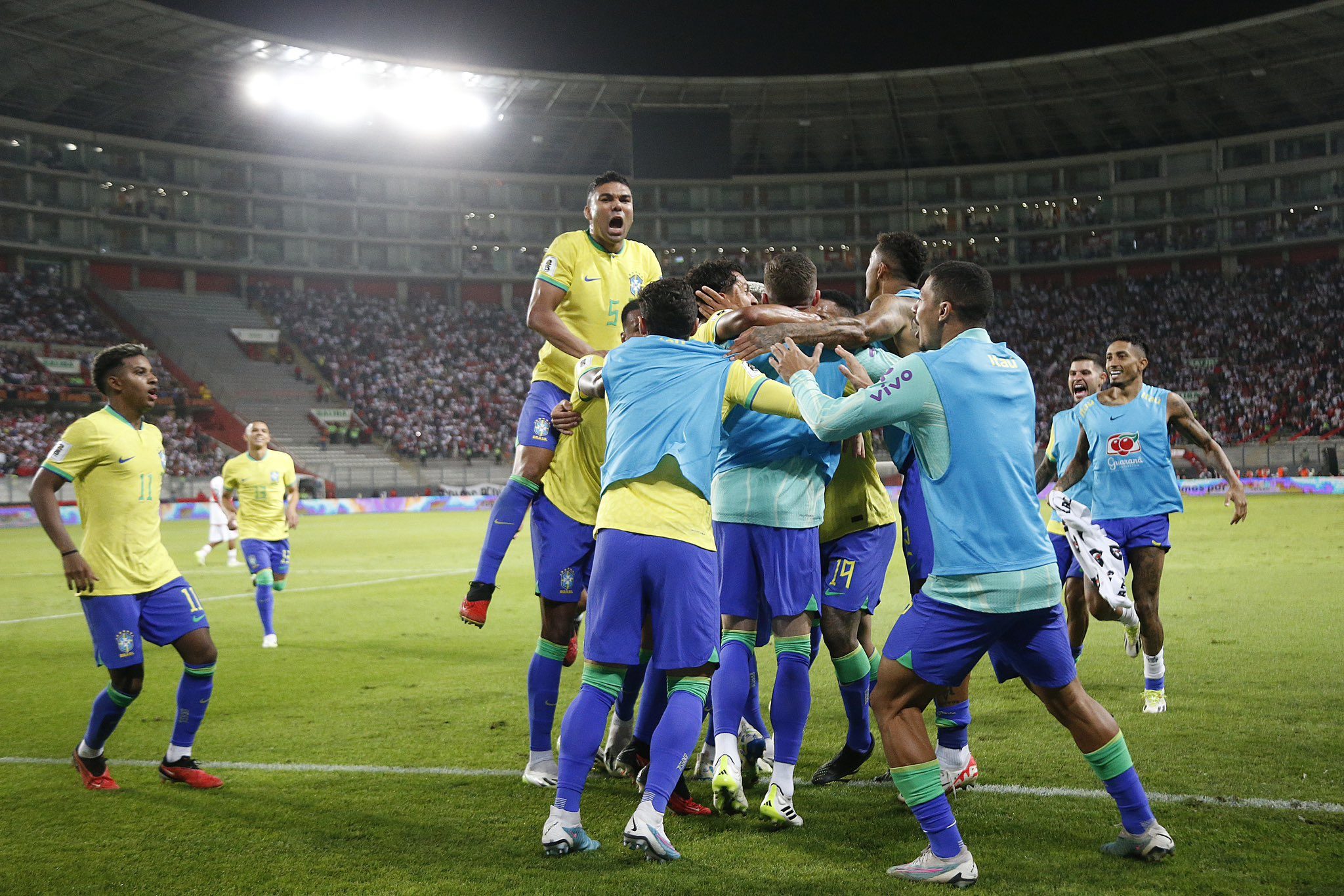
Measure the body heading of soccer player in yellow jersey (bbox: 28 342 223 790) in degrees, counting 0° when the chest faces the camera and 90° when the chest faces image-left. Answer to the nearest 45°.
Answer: approximately 315°

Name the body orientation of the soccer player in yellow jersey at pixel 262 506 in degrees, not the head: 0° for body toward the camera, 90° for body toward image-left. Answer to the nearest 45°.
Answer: approximately 0°

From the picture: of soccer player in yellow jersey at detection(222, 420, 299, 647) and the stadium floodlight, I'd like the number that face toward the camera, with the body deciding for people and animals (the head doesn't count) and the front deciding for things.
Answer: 2

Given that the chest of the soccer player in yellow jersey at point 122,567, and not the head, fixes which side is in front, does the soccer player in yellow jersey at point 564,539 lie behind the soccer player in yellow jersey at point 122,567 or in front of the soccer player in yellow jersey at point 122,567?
in front

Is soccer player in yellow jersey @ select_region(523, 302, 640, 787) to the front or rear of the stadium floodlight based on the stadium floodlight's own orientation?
to the front

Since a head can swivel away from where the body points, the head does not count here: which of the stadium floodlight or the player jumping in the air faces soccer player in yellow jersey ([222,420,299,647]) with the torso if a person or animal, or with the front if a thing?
the stadium floodlight

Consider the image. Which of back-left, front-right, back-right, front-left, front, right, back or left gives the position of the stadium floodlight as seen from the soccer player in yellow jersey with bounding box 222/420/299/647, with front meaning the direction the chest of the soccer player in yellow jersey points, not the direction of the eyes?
back

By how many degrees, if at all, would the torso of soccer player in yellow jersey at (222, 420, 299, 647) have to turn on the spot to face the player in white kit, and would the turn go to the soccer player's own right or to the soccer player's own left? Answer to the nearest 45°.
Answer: approximately 180°
